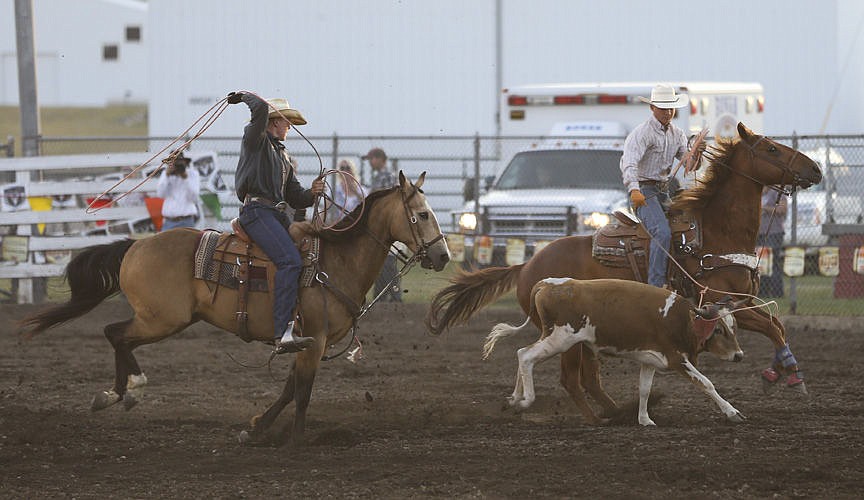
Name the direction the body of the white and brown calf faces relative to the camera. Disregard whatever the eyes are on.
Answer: to the viewer's right

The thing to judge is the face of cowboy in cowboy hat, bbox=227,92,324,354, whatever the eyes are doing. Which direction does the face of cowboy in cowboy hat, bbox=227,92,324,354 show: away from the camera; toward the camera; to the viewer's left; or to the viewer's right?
to the viewer's right

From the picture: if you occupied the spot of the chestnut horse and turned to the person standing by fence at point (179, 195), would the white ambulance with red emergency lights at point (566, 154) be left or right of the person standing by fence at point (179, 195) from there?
right

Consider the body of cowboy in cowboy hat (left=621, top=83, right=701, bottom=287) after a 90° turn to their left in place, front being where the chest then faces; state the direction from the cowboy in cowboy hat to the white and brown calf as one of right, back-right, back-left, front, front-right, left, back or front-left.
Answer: back-right

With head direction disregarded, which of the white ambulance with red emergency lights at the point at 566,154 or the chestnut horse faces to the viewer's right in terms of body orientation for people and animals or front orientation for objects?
the chestnut horse

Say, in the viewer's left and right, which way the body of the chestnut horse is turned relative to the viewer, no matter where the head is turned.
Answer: facing to the right of the viewer

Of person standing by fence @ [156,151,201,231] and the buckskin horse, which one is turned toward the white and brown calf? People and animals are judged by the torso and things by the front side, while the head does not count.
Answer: the buckskin horse

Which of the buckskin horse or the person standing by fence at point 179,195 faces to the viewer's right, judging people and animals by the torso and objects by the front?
the buckskin horse

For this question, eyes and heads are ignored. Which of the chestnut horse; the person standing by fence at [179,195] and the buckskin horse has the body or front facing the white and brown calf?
the buckskin horse

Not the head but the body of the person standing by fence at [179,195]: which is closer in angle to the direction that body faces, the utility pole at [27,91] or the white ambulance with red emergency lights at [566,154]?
the utility pole

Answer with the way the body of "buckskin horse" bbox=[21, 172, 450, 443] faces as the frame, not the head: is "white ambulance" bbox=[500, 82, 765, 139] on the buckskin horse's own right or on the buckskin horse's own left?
on the buckskin horse's own left

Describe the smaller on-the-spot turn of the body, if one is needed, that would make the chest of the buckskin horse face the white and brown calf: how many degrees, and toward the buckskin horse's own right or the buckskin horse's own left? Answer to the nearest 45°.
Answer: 0° — it already faces it
